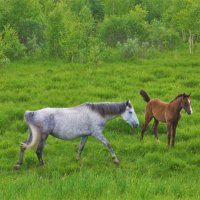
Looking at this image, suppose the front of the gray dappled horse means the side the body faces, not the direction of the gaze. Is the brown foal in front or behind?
in front

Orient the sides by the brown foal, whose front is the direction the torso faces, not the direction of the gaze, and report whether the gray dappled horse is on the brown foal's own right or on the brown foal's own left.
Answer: on the brown foal's own right

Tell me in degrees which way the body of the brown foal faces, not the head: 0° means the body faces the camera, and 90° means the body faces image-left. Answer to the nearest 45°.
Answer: approximately 315°

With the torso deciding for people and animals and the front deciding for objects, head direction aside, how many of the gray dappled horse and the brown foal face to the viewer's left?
0

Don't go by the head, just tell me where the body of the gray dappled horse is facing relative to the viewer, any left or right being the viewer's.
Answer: facing to the right of the viewer
